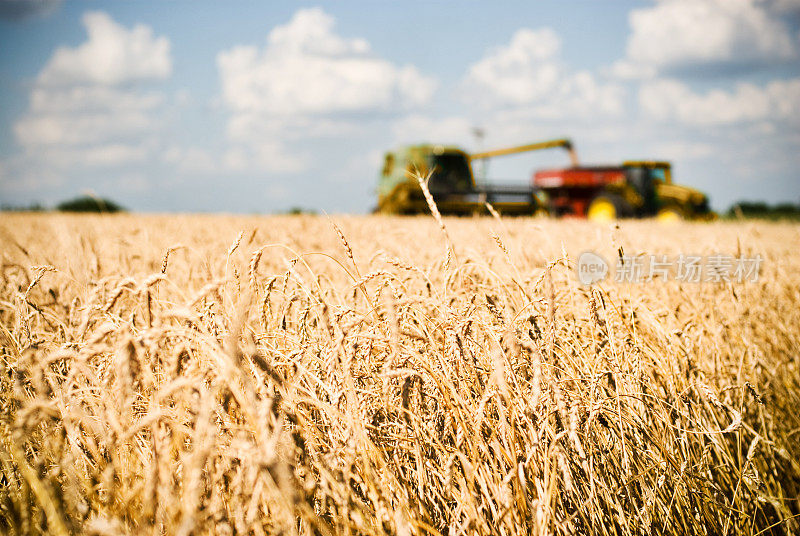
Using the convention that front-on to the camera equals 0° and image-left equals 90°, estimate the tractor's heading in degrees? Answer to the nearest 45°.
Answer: approximately 270°
